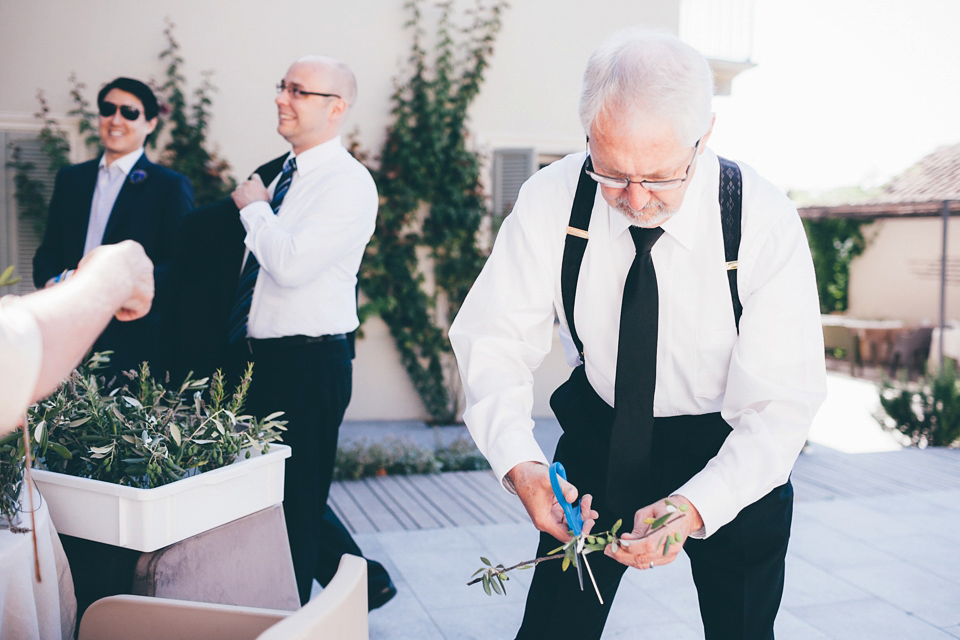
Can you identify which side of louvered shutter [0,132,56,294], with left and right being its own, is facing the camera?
front

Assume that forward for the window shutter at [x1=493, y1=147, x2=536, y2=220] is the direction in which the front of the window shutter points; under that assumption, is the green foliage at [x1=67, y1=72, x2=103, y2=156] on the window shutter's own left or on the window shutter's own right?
on the window shutter's own right

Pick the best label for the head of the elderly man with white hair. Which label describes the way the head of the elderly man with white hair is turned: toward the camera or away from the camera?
toward the camera

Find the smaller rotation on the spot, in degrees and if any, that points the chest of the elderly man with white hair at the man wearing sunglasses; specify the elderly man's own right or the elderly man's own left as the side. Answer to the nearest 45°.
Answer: approximately 135° to the elderly man's own right

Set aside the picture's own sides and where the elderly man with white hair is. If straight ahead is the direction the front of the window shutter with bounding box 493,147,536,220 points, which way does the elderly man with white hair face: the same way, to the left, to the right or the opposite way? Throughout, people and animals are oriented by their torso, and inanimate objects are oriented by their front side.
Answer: the same way

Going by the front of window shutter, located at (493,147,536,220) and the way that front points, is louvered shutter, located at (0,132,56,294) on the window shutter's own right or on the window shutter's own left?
on the window shutter's own right

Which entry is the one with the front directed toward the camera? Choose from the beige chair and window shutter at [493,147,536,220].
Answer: the window shutter

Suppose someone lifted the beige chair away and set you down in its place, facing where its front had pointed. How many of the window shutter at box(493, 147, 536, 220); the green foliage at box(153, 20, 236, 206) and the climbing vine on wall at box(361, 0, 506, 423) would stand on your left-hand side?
0

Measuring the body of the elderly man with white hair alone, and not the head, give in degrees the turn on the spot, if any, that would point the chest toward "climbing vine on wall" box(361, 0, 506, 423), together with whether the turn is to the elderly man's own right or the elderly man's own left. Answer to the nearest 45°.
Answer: approximately 180°

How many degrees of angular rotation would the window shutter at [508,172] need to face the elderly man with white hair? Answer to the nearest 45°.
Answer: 0° — it already faces them

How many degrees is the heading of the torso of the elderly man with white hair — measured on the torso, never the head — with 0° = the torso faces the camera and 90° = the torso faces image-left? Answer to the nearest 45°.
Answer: approximately 0°
